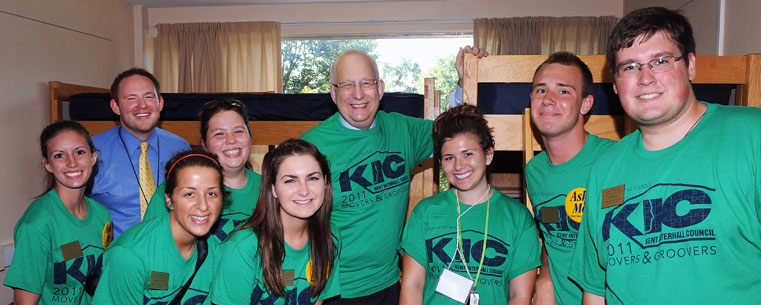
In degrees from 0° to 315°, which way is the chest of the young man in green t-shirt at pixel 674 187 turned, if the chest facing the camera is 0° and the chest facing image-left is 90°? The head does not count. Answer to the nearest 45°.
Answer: approximately 45°

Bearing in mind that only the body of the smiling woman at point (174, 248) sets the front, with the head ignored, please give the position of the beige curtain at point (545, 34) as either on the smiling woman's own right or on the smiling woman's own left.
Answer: on the smiling woman's own left

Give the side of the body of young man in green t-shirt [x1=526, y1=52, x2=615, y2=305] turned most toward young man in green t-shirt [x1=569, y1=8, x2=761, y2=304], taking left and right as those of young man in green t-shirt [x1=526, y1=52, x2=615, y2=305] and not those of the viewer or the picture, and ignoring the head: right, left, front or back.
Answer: left

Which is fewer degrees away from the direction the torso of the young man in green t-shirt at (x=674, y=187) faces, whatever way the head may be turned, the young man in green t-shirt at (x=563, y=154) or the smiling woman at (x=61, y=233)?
the smiling woman

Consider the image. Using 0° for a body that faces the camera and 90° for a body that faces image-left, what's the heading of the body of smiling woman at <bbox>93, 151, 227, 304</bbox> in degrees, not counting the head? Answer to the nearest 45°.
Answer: approximately 315°

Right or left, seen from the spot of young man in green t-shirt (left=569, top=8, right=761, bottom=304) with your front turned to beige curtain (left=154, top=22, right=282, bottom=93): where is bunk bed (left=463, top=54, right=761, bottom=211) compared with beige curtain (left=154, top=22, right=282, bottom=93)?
right

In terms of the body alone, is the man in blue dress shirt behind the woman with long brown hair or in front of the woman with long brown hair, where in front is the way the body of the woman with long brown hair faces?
behind

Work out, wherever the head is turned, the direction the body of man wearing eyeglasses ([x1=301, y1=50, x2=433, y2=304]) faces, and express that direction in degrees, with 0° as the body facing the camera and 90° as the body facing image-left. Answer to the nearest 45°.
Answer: approximately 0°

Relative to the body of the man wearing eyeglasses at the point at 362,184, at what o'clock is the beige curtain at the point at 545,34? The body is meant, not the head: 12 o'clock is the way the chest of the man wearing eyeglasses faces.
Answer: The beige curtain is roughly at 7 o'clock from the man wearing eyeglasses.
